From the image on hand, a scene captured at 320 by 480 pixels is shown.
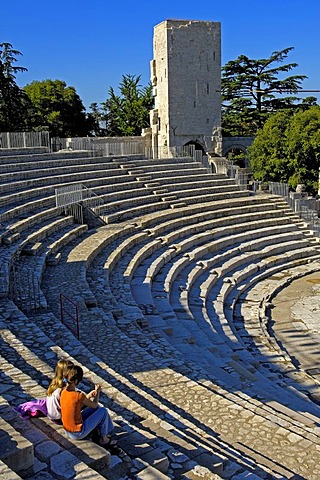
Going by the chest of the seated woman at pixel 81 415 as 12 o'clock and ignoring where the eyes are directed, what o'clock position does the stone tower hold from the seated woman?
The stone tower is roughly at 11 o'clock from the seated woman.

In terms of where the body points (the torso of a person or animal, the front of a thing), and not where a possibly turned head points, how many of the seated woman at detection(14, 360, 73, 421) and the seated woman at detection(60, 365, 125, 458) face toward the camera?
0

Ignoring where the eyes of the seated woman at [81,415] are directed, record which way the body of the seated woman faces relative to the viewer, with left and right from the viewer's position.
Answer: facing away from the viewer and to the right of the viewer

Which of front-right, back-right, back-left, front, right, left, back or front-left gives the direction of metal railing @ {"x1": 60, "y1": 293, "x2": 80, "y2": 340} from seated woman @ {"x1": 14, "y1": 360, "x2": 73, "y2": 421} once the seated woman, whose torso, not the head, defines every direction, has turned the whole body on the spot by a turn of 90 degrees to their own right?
back-left

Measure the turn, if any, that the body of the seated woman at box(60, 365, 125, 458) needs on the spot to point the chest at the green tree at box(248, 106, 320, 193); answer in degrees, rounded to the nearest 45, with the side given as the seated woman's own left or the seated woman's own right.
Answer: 0° — they already face it

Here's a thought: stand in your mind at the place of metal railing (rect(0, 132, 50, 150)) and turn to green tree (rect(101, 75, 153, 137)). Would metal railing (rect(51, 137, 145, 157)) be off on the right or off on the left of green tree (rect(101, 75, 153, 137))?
right

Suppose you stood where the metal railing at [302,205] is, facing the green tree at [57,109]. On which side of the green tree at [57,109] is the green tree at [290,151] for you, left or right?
right

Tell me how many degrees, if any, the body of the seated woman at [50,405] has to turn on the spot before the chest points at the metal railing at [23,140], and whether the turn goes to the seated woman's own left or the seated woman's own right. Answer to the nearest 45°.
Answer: approximately 45° to the seated woman's own left

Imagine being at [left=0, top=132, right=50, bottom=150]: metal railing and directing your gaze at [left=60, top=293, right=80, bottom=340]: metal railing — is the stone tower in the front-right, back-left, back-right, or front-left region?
back-left

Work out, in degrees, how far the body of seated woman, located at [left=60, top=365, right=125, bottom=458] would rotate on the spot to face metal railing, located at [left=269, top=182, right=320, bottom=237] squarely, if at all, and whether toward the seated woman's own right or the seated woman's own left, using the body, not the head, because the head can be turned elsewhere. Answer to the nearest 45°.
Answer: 0° — they already face it

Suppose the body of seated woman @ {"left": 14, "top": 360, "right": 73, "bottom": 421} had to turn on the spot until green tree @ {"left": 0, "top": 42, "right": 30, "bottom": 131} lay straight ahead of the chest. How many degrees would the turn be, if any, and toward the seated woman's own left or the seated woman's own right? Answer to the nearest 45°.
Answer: approximately 45° to the seated woman's own left

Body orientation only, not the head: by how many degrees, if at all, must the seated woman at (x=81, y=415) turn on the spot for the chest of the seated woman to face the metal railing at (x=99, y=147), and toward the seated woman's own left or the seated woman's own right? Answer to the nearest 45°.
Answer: approximately 45° to the seated woman's own left

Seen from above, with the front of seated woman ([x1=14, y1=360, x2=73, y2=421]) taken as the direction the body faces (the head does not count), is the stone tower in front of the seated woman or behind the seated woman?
in front

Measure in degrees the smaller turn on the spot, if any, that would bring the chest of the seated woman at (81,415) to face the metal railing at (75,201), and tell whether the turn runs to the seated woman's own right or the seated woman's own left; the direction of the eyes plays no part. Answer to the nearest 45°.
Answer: approximately 45° to the seated woman's own left

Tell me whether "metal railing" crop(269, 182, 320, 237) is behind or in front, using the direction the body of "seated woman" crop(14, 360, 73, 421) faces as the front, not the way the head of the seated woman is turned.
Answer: in front

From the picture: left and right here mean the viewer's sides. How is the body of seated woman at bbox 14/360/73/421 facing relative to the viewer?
facing away from the viewer and to the right of the viewer

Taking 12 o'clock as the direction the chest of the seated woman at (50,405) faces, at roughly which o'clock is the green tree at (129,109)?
The green tree is roughly at 11 o'clock from the seated woman.

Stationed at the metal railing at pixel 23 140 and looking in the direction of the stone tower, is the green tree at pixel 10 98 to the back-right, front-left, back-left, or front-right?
front-left
